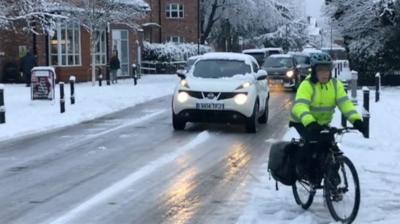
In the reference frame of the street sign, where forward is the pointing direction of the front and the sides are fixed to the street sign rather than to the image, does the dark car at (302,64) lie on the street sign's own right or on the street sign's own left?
on the street sign's own left

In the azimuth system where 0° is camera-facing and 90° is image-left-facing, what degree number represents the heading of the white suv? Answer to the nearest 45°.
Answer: approximately 0°

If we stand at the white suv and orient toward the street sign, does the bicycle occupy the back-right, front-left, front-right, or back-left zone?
back-left

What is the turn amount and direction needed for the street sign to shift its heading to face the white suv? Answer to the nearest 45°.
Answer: approximately 45° to its left

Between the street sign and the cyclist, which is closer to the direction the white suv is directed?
the cyclist

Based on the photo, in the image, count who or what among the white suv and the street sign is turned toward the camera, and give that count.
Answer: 2

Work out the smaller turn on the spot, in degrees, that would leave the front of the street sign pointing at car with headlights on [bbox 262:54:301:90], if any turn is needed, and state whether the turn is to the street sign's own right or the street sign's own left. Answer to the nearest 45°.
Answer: approximately 135° to the street sign's own left

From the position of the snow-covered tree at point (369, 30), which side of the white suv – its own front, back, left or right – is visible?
back
